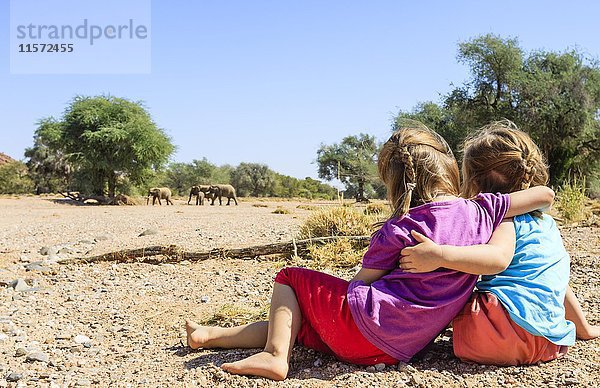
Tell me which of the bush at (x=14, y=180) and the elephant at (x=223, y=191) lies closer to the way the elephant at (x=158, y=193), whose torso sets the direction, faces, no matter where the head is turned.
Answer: the bush

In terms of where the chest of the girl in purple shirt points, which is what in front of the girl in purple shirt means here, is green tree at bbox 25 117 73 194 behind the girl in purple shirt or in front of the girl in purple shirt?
in front

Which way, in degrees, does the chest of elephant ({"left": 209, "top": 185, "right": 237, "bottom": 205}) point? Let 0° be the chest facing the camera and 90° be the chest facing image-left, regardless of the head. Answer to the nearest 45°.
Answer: approximately 90°

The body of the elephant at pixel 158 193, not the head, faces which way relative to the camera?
to the viewer's left

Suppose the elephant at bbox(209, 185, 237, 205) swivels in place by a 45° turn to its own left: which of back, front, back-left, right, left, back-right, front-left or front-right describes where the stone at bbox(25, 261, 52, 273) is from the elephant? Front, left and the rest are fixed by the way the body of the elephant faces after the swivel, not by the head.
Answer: front-left

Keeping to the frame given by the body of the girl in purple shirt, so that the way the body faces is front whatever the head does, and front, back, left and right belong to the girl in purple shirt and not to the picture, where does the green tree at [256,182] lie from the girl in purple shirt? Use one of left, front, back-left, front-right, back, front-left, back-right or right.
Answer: front-right

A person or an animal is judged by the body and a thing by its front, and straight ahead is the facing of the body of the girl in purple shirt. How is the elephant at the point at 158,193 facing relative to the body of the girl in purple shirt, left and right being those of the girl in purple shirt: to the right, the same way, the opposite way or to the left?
to the left

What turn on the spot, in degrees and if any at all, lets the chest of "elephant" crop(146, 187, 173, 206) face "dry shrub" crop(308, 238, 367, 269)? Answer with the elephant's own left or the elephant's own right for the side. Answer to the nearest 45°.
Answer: approximately 90° to the elephant's own left

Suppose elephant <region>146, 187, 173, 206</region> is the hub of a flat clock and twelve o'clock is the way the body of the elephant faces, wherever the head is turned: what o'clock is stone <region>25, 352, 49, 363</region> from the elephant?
The stone is roughly at 9 o'clock from the elephant.

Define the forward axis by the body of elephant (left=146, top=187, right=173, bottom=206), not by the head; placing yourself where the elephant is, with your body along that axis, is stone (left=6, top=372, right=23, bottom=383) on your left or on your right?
on your left

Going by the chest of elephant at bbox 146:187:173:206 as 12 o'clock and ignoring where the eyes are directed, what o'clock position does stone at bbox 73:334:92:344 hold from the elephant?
The stone is roughly at 9 o'clock from the elephant.

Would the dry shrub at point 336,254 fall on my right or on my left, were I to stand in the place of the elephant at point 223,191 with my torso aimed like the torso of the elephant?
on my left

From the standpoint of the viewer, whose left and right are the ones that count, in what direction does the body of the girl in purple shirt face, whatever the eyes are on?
facing away from the viewer and to the left of the viewer
